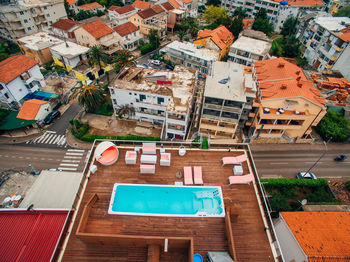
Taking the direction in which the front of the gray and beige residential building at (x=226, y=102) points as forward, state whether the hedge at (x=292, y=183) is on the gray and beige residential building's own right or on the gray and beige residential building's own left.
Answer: on the gray and beige residential building's own left

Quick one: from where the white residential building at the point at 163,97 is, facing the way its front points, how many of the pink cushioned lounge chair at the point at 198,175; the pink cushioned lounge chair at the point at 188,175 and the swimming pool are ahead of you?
3

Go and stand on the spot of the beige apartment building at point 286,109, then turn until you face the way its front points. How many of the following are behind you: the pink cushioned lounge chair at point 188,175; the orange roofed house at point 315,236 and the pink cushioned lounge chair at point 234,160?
0

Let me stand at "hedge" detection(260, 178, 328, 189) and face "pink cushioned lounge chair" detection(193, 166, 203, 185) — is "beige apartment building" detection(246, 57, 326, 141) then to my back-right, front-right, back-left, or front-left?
back-right

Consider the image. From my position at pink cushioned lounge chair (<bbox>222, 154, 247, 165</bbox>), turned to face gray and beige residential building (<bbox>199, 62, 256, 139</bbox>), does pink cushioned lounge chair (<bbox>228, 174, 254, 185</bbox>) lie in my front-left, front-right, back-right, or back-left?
back-right

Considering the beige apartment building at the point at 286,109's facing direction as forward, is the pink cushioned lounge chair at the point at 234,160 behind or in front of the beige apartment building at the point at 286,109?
in front

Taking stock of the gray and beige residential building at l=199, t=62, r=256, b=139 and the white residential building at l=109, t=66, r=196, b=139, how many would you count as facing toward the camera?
2

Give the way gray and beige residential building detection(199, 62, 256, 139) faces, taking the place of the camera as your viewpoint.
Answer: facing the viewer

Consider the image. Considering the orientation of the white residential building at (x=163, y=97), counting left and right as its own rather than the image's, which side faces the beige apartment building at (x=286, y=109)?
left

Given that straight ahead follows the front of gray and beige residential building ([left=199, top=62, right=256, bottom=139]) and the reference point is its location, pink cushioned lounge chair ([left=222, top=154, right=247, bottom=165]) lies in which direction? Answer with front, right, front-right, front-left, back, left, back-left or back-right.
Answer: front

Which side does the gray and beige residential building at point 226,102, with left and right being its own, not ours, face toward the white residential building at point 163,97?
right

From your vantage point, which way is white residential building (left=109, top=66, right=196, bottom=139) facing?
toward the camera

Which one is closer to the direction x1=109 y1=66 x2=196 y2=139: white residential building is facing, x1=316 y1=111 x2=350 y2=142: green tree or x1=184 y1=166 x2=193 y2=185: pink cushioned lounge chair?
the pink cushioned lounge chair

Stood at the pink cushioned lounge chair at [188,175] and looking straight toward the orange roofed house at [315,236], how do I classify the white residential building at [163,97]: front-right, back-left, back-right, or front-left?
back-left

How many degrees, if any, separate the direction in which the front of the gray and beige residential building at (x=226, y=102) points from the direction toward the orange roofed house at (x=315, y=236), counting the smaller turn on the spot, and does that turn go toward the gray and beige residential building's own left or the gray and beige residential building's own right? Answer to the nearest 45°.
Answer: approximately 45° to the gray and beige residential building's own left

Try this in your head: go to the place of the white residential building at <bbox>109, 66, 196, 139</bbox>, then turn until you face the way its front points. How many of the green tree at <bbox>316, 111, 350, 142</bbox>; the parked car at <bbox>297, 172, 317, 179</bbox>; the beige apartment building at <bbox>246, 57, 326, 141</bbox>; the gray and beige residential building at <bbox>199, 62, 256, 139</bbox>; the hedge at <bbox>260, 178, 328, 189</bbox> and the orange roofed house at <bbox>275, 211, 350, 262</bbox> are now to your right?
0

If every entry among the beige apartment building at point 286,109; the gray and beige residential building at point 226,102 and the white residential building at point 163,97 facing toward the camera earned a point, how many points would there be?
3

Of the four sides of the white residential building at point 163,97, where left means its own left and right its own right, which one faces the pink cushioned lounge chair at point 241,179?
front
